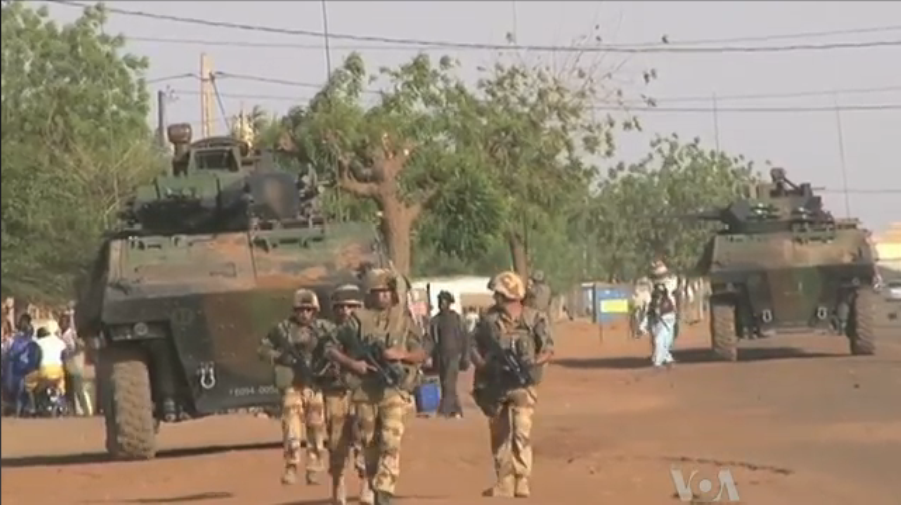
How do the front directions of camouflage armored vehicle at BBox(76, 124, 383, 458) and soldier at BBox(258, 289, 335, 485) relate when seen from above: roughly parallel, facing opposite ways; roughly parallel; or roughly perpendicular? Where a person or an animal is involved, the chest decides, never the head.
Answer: roughly parallel

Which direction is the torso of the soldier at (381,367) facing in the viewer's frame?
toward the camera

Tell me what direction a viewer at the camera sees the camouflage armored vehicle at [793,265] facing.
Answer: facing the viewer

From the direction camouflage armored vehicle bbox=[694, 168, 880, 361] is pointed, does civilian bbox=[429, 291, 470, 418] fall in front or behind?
in front

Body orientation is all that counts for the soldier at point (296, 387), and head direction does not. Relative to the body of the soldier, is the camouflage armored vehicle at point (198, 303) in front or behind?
behind

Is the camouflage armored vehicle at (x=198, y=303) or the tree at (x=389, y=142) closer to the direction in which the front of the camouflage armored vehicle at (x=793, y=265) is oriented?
the camouflage armored vehicle

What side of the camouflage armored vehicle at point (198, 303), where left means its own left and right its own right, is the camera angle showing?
front

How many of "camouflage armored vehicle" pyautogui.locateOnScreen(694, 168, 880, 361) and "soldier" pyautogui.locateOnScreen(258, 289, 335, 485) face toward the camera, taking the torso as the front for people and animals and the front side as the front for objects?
2

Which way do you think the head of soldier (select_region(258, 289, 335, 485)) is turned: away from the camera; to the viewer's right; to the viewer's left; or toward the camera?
toward the camera

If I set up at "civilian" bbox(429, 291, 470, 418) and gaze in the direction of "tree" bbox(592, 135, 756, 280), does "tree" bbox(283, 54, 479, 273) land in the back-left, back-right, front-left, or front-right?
front-left
